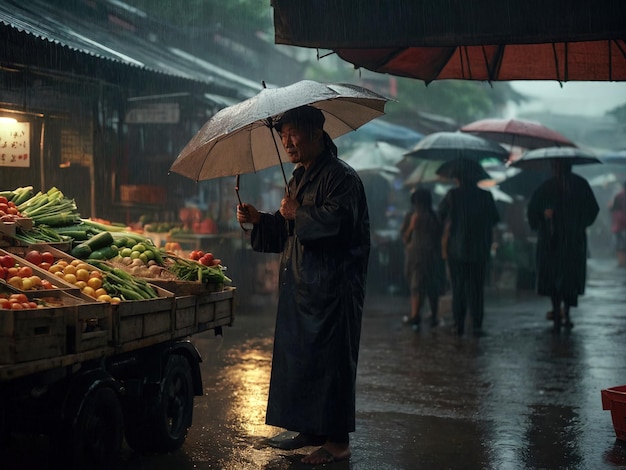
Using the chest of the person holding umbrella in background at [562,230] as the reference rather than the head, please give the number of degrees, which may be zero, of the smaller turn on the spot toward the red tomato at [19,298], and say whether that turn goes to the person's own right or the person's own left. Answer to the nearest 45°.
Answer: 0° — they already face it

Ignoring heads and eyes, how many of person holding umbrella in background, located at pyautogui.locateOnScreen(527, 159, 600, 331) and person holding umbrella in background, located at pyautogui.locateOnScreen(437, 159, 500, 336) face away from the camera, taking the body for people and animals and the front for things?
1

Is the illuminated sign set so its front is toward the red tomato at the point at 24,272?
yes

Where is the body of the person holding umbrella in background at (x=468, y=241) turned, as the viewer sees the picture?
away from the camera

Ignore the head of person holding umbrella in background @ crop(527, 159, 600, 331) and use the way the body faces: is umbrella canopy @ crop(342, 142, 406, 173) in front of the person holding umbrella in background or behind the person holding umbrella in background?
behind

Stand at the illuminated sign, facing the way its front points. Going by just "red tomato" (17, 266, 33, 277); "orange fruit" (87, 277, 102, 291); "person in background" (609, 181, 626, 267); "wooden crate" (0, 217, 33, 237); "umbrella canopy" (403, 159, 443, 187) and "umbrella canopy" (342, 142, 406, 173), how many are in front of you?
3

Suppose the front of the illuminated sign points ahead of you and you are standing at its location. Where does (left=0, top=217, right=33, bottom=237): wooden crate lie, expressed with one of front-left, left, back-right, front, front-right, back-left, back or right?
front

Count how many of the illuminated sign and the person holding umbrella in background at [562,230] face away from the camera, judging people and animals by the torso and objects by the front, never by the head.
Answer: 0

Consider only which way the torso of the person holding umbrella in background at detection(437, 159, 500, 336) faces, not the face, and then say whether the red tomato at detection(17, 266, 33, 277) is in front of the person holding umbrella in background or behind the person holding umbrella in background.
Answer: behind

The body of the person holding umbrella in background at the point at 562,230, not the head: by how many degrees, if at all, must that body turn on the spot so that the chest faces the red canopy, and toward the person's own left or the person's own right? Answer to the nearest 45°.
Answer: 0° — they already face it

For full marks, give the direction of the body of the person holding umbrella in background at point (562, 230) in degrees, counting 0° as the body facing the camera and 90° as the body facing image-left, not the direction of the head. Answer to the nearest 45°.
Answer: approximately 0°

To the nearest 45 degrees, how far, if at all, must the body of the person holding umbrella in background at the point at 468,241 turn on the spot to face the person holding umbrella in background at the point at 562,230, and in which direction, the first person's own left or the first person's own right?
approximately 45° to the first person's own right

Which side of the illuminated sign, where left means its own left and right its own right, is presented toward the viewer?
front

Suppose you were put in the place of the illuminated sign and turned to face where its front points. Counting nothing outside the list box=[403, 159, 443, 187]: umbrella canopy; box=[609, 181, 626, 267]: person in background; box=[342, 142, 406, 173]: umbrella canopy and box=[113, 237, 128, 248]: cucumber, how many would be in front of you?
1

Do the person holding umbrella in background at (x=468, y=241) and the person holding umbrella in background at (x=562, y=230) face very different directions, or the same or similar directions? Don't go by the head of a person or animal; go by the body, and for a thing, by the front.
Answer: very different directions

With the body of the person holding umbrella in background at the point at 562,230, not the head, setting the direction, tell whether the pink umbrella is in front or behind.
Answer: behind

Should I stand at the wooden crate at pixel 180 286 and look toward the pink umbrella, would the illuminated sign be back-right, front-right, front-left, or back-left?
front-left
